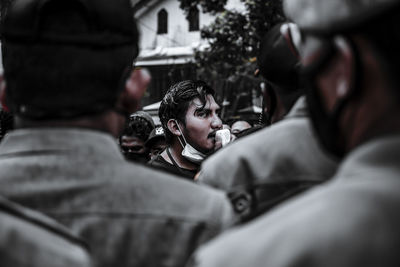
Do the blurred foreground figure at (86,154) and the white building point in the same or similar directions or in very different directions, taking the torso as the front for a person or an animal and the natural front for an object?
very different directions

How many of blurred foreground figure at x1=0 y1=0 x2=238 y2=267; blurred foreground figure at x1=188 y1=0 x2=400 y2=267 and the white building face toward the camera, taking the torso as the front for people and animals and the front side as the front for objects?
1

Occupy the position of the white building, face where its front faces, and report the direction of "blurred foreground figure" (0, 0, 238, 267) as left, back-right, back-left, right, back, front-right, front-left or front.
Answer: front

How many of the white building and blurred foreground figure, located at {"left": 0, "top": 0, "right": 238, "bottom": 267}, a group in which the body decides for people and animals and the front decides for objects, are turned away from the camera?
1

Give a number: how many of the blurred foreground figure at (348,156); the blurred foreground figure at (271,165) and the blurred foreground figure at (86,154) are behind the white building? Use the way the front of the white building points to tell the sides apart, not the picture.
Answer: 0

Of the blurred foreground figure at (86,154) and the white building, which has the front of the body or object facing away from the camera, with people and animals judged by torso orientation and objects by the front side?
the blurred foreground figure

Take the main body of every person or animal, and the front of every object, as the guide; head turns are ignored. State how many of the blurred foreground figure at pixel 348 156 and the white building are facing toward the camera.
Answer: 1

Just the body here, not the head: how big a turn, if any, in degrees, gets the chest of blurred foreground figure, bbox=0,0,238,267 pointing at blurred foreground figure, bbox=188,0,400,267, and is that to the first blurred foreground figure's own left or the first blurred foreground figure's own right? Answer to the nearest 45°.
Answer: approximately 135° to the first blurred foreground figure's own right

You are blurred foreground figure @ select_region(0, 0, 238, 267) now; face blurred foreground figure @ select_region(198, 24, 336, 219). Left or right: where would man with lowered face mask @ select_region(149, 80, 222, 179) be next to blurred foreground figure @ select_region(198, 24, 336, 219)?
left

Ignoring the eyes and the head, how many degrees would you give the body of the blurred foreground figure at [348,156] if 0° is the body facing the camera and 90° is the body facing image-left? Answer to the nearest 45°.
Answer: approximately 135°

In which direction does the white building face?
toward the camera

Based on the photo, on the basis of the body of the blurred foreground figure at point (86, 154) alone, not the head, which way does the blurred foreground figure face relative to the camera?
away from the camera

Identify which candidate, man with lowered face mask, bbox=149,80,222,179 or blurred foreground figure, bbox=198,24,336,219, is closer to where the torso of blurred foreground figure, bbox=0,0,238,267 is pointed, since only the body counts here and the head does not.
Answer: the man with lowered face mask

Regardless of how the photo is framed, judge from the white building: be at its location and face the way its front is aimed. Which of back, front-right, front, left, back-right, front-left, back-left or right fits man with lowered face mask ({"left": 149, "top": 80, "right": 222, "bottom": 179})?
front

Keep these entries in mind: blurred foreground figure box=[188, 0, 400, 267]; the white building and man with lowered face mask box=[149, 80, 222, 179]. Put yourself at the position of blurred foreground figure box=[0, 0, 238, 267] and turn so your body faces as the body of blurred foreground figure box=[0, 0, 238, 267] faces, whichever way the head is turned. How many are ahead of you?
2

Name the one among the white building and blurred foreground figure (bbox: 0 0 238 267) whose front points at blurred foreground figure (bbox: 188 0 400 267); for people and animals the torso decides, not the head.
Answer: the white building

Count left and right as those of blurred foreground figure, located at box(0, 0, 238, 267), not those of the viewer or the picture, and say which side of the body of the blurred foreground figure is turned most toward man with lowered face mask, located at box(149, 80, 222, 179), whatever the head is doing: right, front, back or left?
front

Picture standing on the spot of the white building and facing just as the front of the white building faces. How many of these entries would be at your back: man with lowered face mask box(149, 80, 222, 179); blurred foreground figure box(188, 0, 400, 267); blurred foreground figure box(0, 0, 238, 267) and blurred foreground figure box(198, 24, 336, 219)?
0

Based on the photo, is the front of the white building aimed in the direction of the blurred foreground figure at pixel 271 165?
yes

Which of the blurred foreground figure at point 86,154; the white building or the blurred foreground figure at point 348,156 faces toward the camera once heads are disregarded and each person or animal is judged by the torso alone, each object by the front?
the white building
